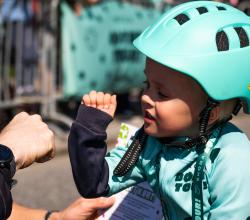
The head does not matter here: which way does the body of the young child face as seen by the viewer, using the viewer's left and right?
facing the viewer and to the left of the viewer

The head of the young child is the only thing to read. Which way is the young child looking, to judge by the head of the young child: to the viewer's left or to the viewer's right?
to the viewer's left

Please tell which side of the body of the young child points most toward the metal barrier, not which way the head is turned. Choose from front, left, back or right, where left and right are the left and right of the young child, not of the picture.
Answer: right

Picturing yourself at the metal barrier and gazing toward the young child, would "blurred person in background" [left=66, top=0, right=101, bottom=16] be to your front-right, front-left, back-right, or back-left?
back-left

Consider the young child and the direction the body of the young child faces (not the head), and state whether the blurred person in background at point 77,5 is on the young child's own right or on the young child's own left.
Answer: on the young child's own right
